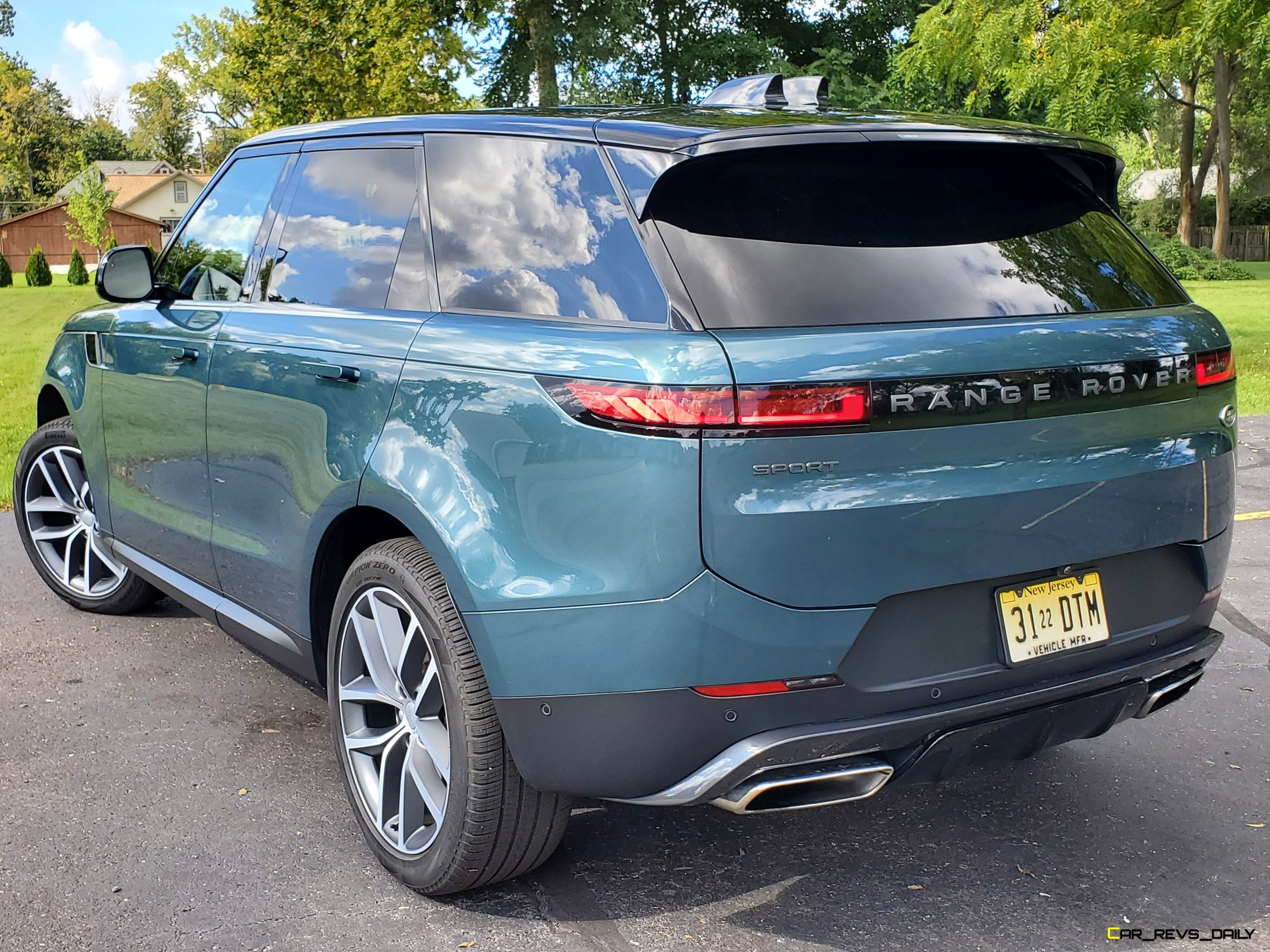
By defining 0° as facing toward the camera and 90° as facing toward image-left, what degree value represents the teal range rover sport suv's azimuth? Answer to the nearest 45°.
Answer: approximately 135°

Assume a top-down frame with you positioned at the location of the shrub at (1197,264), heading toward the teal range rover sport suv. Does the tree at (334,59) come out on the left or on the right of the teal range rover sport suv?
right

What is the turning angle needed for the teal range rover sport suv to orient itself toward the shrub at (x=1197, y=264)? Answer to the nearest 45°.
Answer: approximately 90° to its right

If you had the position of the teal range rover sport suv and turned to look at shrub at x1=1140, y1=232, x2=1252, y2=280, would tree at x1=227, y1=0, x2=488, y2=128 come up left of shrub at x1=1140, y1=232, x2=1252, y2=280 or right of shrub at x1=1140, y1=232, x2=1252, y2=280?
left

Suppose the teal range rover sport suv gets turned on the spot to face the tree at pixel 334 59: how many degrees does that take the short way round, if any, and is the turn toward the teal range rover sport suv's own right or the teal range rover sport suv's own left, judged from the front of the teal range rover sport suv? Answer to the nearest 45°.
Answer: approximately 45° to the teal range rover sport suv's own right

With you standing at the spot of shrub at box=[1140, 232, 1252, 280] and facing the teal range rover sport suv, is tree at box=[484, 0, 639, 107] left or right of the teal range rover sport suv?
right

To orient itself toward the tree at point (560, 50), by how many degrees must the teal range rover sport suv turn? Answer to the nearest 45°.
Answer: approximately 45° to its right
